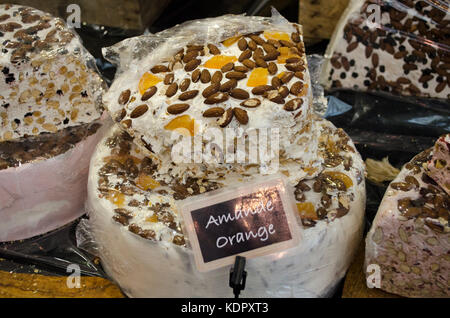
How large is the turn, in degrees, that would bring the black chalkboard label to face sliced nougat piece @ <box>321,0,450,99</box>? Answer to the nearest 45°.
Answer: approximately 135° to its left

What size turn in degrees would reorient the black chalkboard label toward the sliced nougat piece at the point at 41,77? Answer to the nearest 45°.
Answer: approximately 135° to its right

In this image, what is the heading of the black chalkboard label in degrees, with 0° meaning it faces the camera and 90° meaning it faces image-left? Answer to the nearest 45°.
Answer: approximately 0°
